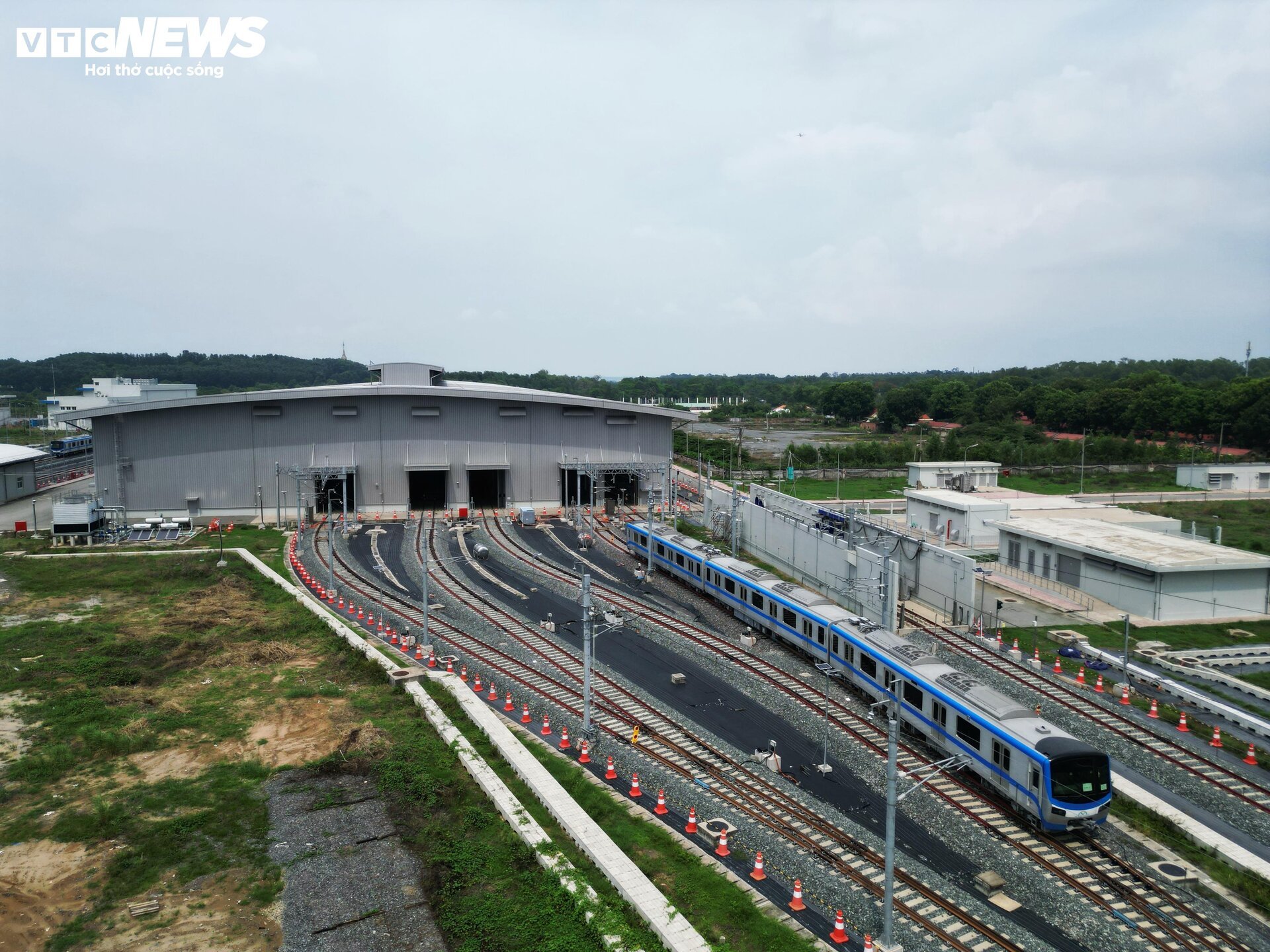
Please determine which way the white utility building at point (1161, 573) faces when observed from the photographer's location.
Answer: facing the viewer and to the left of the viewer

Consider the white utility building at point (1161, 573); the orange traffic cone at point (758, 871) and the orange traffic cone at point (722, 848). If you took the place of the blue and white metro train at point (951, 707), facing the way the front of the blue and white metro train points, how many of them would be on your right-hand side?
2

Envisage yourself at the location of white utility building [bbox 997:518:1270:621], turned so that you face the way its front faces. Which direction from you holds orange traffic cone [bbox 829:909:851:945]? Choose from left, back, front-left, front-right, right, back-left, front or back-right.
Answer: front-left

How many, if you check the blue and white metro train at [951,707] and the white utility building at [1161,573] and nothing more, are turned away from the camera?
0

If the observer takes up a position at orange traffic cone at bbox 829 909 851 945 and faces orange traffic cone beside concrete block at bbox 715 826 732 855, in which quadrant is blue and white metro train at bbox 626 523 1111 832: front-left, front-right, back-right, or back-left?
front-right

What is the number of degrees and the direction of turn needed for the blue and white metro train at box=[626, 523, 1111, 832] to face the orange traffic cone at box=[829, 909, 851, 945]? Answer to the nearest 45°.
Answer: approximately 45° to its right

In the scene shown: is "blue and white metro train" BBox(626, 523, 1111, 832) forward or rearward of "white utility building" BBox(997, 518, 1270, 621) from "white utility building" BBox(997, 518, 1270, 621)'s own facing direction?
forward

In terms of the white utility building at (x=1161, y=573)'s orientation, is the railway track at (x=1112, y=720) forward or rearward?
forward

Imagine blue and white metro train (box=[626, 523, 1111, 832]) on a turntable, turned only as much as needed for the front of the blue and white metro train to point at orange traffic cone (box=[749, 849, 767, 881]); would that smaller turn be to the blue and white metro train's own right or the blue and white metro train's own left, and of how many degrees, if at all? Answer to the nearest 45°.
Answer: approximately 90° to the blue and white metro train's own right

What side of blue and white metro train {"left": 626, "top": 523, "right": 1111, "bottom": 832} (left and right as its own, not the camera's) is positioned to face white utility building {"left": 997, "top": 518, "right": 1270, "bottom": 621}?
left

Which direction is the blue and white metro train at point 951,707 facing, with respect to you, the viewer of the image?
facing the viewer and to the right of the viewer

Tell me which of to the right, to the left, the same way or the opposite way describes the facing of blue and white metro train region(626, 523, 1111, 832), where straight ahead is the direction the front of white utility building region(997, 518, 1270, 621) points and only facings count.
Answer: to the left

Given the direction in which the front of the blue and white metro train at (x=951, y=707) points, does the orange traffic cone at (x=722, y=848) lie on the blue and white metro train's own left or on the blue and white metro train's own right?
on the blue and white metro train's own right
